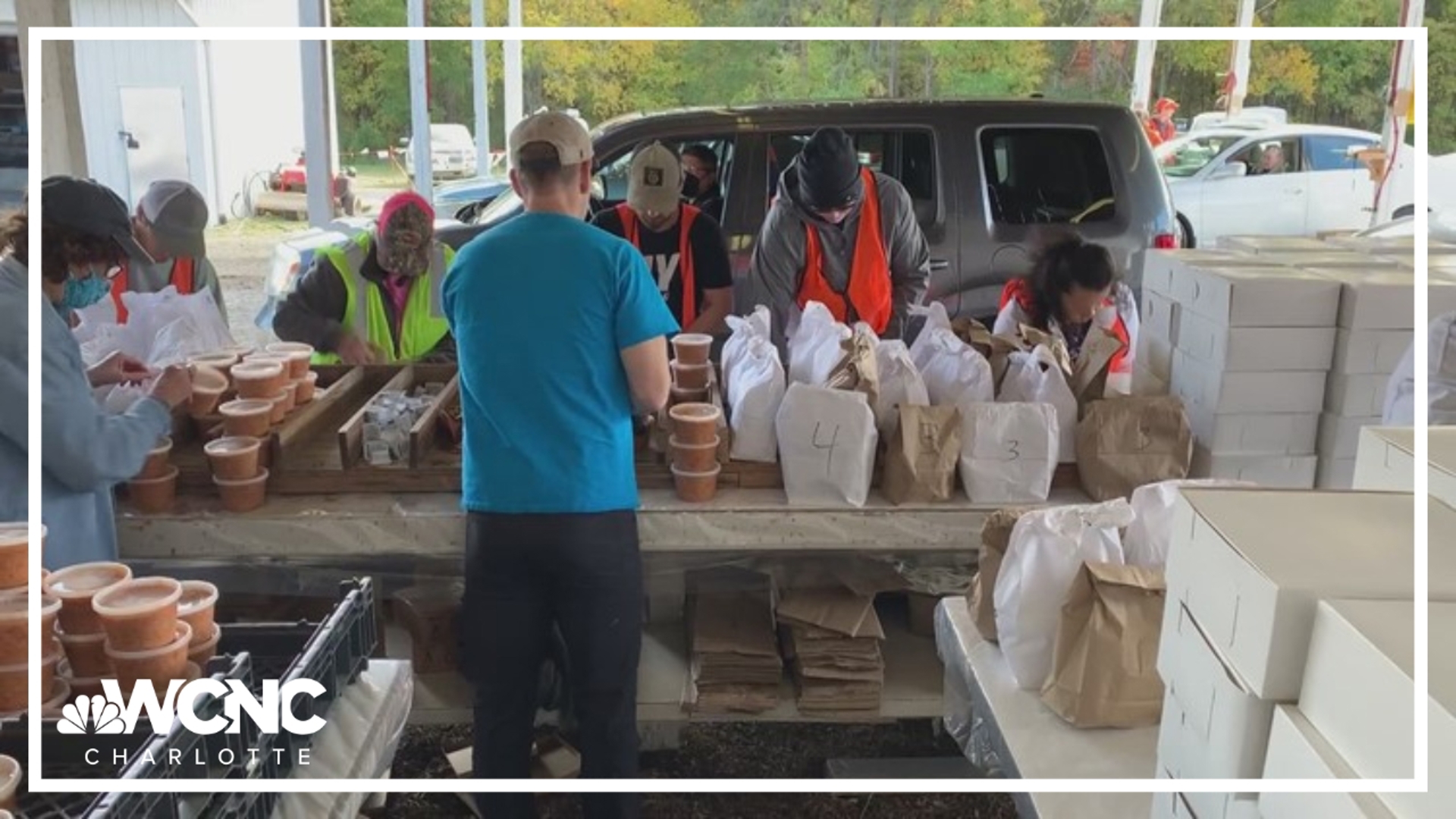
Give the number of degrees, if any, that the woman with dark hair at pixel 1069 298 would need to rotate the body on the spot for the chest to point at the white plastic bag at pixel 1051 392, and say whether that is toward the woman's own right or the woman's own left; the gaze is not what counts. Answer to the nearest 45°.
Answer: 0° — they already face it

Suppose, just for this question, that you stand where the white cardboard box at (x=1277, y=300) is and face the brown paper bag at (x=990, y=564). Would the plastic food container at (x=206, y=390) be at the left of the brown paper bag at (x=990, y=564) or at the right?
right

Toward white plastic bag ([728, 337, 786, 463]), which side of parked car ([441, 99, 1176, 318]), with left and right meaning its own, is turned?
left

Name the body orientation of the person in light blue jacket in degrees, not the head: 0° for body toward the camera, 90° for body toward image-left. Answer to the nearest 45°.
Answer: approximately 270°

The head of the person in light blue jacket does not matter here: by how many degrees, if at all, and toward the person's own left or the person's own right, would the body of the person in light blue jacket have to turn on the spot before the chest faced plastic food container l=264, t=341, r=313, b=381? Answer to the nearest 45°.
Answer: approximately 45° to the person's own left

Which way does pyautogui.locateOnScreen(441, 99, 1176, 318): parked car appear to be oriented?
to the viewer's left

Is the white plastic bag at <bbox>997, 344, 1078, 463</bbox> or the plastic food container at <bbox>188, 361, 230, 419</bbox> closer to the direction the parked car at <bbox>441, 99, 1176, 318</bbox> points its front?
the plastic food container
